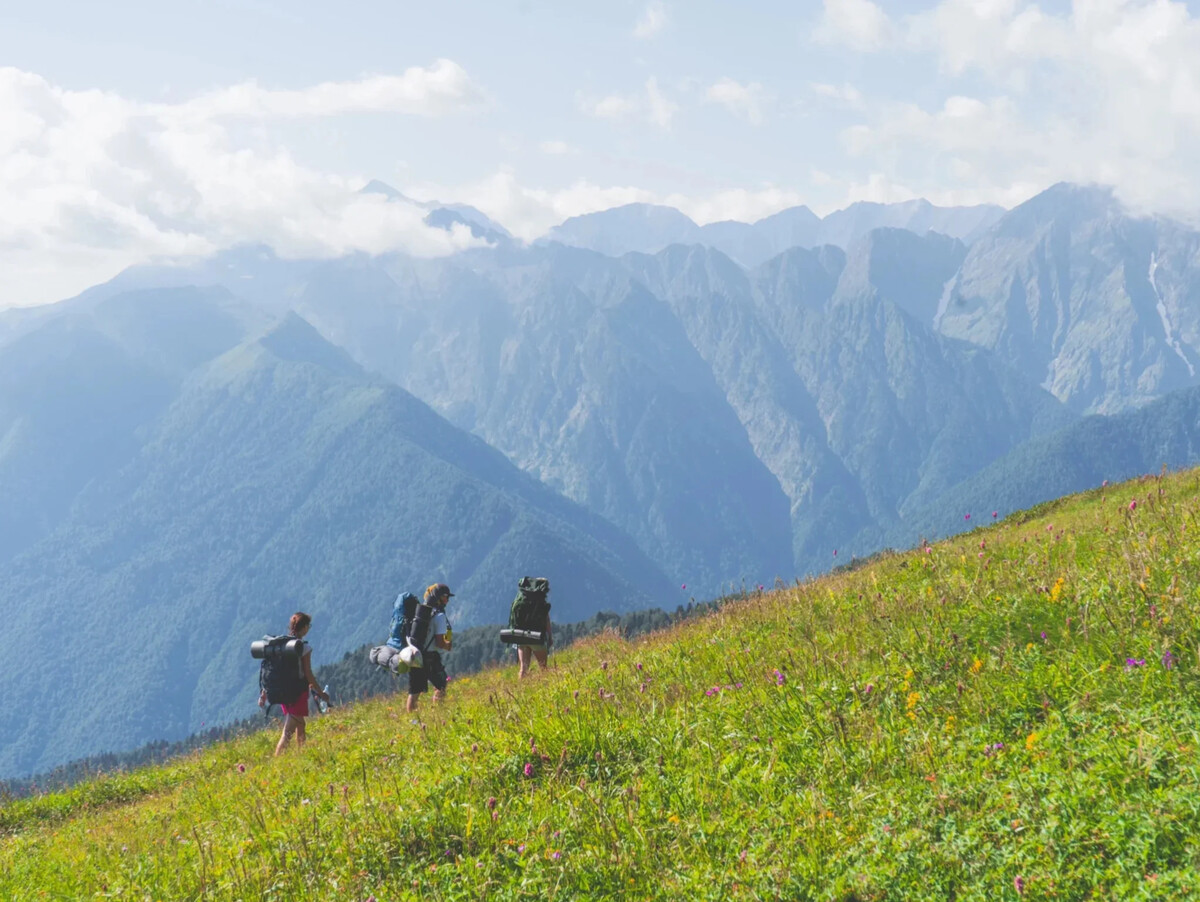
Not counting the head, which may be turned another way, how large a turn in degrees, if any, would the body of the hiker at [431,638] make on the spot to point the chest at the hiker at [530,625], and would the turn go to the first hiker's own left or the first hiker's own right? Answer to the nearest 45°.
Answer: approximately 45° to the first hiker's own left

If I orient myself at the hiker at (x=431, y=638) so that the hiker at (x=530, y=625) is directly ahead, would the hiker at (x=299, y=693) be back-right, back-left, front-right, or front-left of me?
back-left

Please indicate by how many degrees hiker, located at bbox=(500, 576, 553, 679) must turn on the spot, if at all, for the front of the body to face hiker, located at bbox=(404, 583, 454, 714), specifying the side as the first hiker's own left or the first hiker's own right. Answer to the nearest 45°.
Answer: approximately 135° to the first hiker's own left

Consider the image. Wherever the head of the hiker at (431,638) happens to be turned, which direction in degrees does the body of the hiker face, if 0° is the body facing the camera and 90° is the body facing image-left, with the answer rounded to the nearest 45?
approximately 270°

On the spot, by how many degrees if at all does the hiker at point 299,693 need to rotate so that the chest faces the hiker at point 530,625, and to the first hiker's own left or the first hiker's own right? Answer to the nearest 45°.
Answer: approximately 45° to the first hiker's own right

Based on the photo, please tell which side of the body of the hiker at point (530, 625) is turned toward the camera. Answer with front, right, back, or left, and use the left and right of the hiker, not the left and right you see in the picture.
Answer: back

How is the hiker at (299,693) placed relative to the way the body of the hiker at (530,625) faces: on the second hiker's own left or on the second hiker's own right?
on the second hiker's own left

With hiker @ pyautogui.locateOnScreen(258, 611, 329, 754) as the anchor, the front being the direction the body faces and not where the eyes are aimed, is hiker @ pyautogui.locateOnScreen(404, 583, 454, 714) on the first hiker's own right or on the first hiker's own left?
on the first hiker's own right

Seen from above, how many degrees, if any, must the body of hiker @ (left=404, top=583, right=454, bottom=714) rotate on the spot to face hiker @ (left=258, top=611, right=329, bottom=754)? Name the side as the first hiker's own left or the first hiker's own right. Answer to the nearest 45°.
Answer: approximately 180°

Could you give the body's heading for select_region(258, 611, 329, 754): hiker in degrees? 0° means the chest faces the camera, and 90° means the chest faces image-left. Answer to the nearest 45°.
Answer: approximately 225°
